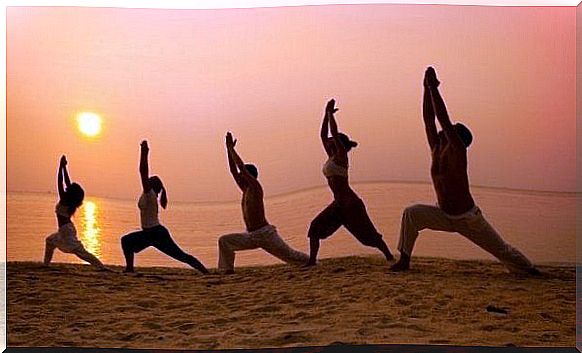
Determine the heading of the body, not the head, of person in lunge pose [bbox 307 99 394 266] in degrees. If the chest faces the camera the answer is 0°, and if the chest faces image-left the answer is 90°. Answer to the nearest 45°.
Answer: approximately 90°

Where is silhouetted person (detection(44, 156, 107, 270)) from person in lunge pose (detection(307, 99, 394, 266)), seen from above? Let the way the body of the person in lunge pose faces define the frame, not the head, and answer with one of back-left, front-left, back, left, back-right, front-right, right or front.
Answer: front

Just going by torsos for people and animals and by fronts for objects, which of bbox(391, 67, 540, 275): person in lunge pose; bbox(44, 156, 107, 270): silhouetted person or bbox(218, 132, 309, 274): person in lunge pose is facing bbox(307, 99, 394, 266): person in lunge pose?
bbox(391, 67, 540, 275): person in lunge pose

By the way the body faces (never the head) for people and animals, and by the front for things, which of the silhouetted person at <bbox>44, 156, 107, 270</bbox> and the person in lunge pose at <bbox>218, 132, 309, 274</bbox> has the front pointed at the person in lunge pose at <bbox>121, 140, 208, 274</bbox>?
the person in lunge pose at <bbox>218, 132, 309, 274</bbox>

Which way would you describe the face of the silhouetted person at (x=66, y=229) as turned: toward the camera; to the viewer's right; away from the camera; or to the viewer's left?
to the viewer's left

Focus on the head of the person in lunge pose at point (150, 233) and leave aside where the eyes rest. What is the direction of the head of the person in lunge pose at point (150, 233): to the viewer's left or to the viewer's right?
to the viewer's left

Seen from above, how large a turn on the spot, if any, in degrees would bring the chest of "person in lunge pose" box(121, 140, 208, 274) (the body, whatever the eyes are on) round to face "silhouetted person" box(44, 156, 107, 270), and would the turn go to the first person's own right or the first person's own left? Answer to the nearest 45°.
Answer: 0° — they already face them

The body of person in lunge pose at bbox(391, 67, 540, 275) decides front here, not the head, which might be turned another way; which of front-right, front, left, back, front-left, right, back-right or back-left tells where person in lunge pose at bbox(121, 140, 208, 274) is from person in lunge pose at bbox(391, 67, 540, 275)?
front

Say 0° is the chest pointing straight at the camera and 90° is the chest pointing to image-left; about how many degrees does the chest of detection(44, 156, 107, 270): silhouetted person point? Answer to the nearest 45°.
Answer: approximately 90°

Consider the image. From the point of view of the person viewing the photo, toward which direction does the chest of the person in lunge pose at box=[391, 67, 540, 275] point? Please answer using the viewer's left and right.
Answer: facing to the left of the viewer

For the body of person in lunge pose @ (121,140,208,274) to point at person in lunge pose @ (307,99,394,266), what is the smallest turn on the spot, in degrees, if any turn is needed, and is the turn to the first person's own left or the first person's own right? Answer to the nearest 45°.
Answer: approximately 180°

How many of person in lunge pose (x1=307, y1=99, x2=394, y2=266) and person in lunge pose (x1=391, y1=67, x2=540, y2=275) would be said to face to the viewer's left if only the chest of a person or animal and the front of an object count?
2

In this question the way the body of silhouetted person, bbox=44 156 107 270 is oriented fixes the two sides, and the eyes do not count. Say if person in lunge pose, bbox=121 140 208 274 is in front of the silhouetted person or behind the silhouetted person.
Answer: behind

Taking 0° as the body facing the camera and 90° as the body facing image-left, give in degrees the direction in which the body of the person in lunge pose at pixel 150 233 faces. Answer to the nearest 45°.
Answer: approximately 90°

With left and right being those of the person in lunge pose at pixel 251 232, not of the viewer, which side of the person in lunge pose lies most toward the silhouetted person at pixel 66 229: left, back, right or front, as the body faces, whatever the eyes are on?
front

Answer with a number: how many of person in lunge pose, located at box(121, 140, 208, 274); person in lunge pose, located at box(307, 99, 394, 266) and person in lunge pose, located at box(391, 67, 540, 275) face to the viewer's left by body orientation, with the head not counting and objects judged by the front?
3

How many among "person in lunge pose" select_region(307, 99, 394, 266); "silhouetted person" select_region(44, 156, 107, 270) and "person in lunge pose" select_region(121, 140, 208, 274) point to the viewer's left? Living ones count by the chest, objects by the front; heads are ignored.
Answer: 3

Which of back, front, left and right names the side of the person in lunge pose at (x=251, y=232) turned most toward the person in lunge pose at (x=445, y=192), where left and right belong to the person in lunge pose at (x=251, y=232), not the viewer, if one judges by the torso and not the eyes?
back

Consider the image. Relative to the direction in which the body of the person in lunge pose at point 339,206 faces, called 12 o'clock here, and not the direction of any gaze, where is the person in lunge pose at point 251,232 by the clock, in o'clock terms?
the person in lunge pose at point 251,232 is roughly at 12 o'clock from the person in lunge pose at point 339,206.
